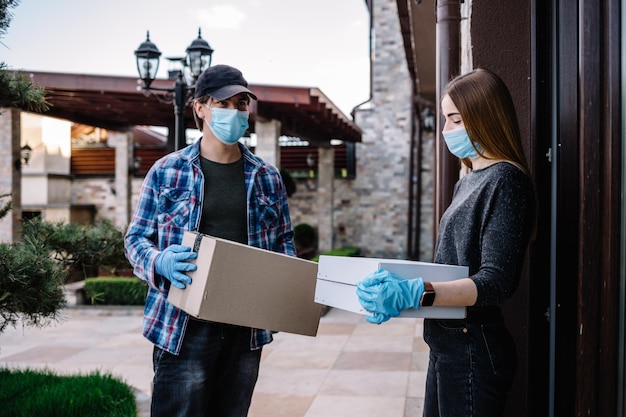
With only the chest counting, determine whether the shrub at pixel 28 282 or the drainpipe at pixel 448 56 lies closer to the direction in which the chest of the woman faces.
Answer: the shrub

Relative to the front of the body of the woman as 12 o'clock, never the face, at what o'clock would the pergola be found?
The pergola is roughly at 2 o'clock from the woman.

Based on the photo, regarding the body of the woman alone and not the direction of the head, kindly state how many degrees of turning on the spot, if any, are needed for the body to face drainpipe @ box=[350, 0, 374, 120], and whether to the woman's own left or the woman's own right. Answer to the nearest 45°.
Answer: approximately 90° to the woman's own right

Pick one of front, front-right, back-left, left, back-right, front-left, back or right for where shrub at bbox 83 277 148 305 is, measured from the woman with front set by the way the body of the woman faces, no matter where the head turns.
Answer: front-right

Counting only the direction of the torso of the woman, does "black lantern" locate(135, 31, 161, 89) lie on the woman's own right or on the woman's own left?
on the woman's own right

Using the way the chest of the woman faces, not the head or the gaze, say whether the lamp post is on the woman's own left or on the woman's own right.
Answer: on the woman's own right

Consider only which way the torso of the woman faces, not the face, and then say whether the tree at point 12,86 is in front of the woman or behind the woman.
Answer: in front

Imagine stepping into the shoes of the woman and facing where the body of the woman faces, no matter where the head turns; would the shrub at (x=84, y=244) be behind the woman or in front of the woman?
in front

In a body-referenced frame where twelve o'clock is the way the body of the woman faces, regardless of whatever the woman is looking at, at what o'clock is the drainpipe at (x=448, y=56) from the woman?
The drainpipe is roughly at 3 o'clock from the woman.

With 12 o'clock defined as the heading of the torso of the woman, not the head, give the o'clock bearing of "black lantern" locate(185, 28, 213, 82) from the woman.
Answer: The black lantern is roughly at 2 o'clock from the woman.

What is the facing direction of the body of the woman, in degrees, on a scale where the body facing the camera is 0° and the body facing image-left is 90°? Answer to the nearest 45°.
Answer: approximately 90°
